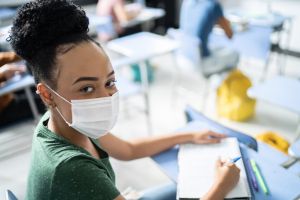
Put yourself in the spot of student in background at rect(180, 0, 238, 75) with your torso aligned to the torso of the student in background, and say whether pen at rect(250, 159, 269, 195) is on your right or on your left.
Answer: on your right

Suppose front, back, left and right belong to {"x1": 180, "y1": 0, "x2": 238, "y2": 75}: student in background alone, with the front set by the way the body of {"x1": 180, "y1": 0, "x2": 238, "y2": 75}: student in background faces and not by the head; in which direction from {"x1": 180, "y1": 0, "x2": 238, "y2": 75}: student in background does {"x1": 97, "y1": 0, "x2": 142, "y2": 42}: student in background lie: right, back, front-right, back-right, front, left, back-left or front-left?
back-left

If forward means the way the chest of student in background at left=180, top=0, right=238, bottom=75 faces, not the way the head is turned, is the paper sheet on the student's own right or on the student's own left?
on the student's own right
